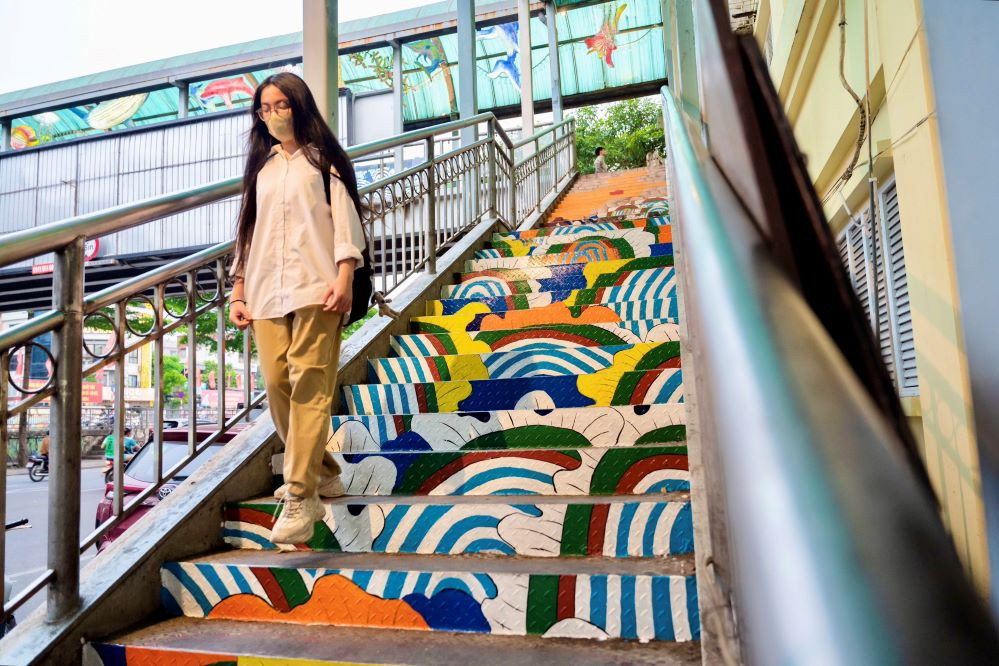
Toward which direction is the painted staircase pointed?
toward the camera

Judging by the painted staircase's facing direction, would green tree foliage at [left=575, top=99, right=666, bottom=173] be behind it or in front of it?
behind
